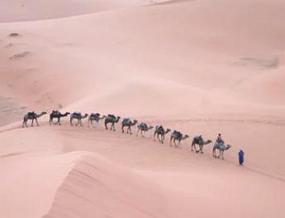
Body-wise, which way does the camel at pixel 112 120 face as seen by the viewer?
to the viewer's right

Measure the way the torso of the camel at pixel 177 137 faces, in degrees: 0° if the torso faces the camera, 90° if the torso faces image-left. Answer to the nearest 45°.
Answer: approximately 270°

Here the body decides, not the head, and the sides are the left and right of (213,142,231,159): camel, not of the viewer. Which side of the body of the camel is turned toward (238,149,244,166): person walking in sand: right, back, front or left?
front

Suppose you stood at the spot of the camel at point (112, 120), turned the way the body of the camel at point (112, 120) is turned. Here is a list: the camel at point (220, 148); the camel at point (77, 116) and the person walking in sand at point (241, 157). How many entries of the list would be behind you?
1

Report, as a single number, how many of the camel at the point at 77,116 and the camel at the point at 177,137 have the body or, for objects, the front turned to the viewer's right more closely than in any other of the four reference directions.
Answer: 2

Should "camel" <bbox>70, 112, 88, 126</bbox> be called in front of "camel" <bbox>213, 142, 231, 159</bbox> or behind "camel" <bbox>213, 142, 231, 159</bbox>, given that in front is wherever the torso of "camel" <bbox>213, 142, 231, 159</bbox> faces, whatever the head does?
behind

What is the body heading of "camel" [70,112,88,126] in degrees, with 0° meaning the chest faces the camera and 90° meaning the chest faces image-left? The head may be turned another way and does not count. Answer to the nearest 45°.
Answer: approximately 270°
